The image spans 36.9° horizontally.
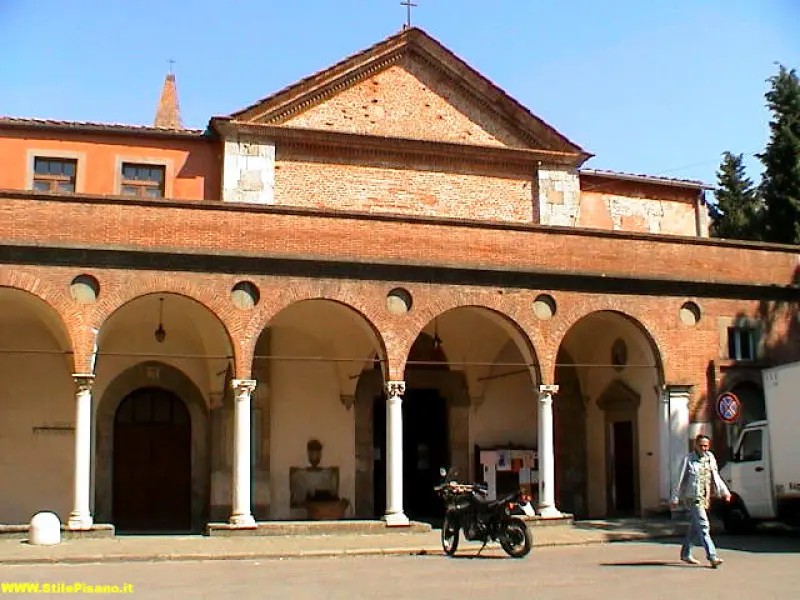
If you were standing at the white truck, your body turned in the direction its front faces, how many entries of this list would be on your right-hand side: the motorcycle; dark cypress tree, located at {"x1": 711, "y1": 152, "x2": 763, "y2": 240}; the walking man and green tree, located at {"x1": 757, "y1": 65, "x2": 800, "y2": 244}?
2

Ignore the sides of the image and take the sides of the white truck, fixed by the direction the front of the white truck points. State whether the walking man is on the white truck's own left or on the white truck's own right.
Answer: on the white truck's own left

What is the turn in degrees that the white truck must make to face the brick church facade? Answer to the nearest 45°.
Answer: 0° — it already faces it

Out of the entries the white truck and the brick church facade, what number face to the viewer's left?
1

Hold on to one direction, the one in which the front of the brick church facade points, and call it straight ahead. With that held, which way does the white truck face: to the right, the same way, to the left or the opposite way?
to the right

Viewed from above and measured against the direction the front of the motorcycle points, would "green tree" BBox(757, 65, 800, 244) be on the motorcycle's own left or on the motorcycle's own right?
on the motorcycle's own right

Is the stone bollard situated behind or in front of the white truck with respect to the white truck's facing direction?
in front

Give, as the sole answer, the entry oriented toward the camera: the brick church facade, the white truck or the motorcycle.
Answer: the brick church facade

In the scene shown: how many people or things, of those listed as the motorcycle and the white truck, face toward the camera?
0

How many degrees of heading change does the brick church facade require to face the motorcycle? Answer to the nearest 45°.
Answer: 0° — it already faces it

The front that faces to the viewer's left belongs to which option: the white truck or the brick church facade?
the white truck

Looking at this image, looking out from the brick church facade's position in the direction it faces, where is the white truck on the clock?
The white truck is roughly at 10 o'clock from the brick church facade.

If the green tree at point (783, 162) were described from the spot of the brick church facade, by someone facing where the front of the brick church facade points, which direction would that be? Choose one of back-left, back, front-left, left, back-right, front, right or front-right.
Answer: back-left

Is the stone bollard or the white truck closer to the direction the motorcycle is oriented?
the stone bollard

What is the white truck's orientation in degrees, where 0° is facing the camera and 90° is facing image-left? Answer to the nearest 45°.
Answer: approximately 90°

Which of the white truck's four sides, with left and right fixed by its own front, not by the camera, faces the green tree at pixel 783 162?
right

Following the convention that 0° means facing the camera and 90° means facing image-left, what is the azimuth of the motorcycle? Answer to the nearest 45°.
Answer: approximately 135°
